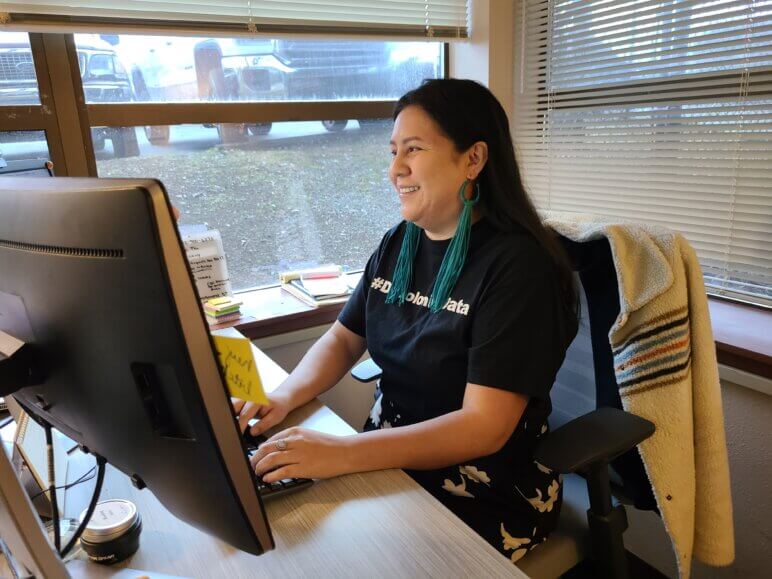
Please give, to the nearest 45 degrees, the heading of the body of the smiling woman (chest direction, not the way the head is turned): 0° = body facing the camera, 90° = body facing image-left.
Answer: approximately 45°

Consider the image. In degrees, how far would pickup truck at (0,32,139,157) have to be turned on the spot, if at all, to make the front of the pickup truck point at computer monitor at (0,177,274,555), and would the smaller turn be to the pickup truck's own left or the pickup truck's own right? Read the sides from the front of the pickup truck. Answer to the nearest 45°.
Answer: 0° — it already faces it

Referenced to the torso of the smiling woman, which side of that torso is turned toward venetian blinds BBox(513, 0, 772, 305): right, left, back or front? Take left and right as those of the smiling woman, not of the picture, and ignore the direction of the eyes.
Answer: back

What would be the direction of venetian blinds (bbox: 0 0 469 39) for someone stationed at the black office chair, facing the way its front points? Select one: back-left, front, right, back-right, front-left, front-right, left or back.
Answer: right

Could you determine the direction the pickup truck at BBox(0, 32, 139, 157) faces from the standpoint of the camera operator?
facing the viewer

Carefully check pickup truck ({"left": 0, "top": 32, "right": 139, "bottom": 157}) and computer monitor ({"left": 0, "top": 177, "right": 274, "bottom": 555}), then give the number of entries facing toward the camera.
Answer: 1

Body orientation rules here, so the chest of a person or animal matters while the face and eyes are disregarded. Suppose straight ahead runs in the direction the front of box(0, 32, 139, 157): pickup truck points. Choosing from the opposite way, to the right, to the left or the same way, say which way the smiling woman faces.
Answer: to the right

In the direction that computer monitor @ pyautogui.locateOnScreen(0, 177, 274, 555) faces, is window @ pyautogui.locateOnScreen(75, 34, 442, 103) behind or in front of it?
in front

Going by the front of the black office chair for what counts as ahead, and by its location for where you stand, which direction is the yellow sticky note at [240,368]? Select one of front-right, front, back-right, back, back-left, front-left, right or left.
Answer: front

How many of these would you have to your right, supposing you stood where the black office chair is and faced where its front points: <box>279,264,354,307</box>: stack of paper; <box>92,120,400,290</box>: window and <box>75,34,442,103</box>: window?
3

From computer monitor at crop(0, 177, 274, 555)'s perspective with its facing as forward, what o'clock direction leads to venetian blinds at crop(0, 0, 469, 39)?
The venetian blinds is roughly at 11 o'clock from the computer monitor.

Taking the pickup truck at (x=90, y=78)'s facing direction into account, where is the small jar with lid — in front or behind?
in front

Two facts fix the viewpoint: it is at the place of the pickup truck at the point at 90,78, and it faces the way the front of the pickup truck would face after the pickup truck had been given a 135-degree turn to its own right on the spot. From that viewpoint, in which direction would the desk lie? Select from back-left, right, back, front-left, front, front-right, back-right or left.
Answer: back-left
